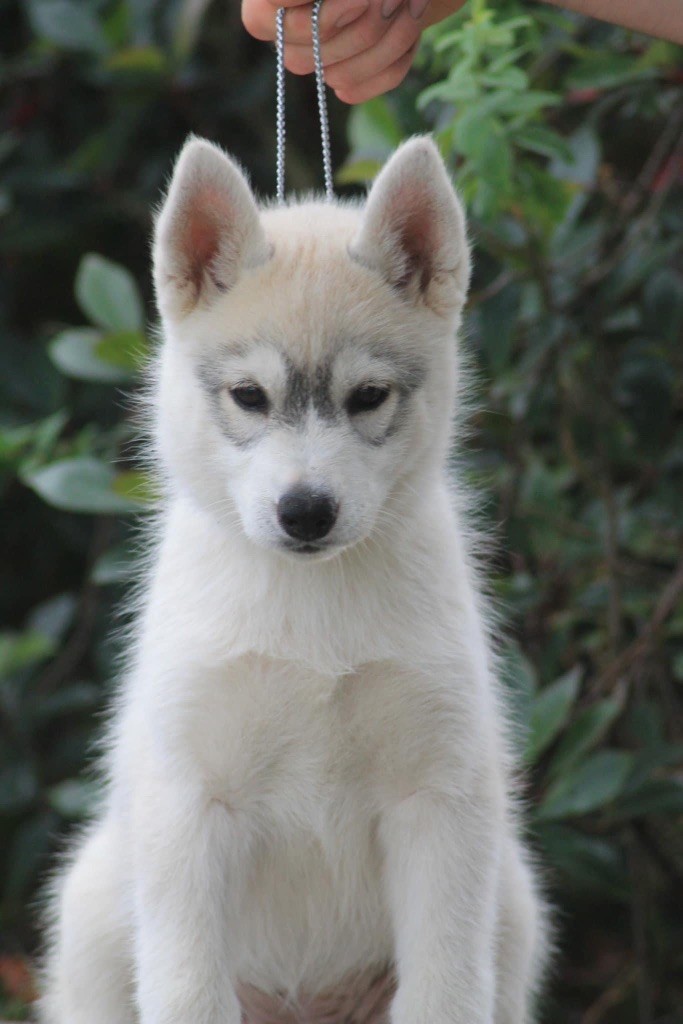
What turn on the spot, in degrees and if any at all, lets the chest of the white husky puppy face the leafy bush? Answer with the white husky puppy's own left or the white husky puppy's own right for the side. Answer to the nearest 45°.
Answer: approximately 135° to the white husky puppy's own left

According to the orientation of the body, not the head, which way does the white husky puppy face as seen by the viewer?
toward the camera

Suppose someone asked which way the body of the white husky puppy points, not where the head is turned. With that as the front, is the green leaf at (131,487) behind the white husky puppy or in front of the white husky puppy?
behind
